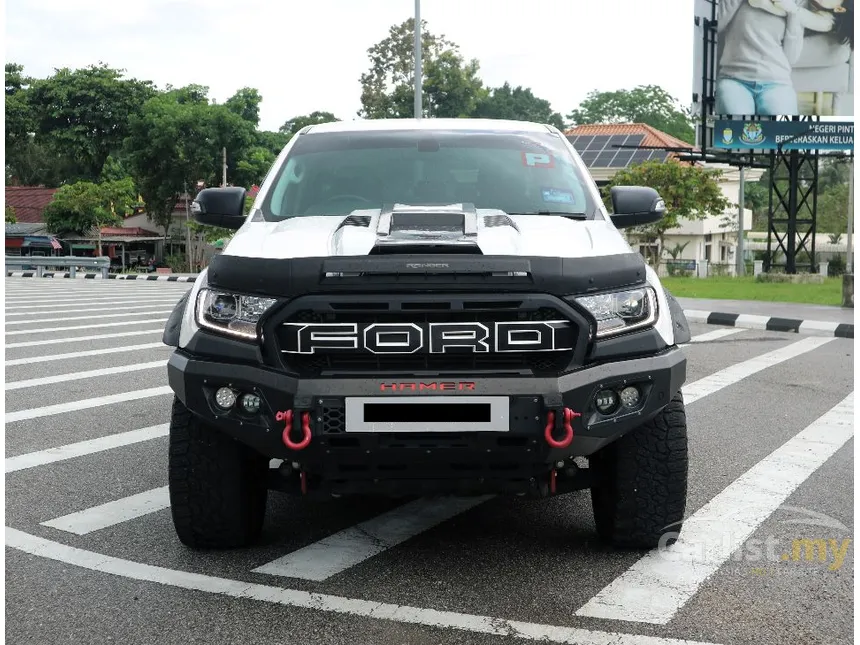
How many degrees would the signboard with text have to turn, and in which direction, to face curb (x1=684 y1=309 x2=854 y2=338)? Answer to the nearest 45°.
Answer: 0° — it already faces it

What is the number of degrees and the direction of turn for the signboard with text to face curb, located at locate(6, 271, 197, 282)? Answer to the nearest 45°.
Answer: approximately 45° to its right

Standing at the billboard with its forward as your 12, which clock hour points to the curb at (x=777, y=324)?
The curb is roughly at 12 o'clock from the billboard.

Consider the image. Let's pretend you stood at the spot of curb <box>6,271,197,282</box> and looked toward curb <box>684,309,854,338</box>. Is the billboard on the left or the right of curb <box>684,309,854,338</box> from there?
left

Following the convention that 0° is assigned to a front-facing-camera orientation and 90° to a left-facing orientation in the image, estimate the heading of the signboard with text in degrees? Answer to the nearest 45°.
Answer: approximately 0°

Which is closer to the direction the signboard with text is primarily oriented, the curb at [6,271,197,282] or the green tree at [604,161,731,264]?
the curb

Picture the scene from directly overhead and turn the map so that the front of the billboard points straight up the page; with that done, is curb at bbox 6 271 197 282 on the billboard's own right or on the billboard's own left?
on the billboard's own right

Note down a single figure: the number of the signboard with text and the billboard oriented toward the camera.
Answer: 2
